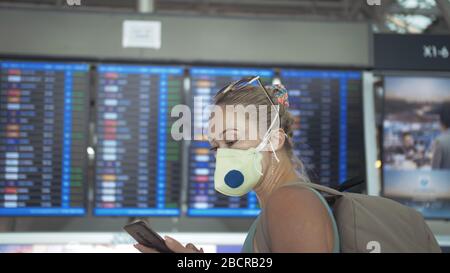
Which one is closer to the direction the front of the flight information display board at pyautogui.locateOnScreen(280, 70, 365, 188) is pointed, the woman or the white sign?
the woman

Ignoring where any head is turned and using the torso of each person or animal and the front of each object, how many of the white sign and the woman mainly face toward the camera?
1

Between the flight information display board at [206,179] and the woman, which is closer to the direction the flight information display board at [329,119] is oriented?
the woman

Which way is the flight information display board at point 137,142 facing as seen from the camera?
toward the camera

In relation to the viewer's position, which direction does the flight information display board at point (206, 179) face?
facing the viewer

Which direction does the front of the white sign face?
toward the camera

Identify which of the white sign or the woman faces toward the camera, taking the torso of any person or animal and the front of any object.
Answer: the white sign

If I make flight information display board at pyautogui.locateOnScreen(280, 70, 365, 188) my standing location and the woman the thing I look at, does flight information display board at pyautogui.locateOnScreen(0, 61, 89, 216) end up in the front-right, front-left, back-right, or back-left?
front-right

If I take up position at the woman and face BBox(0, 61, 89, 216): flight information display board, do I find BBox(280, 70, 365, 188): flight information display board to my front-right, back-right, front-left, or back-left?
front-right

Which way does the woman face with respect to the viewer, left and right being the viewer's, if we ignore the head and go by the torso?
facing to the left of the viewer

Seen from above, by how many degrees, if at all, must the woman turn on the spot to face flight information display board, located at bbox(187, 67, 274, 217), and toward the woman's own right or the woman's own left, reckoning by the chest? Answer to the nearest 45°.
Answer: approximately 90° to the woman's own right

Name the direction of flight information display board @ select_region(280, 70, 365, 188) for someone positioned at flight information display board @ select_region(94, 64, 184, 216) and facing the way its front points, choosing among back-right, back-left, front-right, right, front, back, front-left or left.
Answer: left

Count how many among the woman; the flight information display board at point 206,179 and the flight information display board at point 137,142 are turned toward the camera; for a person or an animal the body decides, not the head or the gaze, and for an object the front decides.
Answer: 2

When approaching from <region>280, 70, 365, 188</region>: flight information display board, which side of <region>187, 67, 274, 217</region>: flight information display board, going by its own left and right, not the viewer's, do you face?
left

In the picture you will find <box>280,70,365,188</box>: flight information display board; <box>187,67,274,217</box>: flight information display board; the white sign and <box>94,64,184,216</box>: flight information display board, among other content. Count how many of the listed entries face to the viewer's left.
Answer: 0
